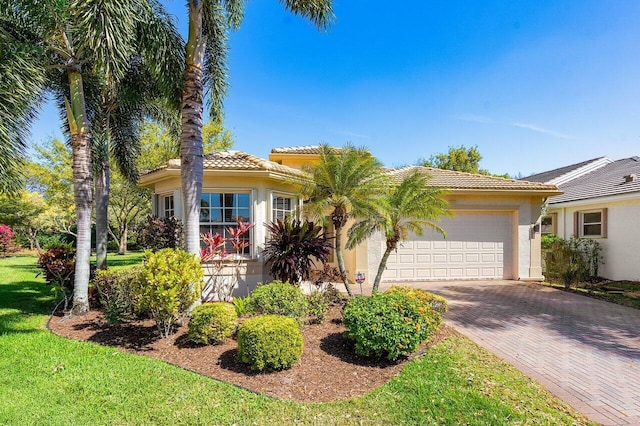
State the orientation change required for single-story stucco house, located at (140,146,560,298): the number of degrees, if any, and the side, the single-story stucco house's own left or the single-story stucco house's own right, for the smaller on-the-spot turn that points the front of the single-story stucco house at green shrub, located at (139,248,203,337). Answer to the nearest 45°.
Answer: approximately 45° to the single-story stucco house's own right

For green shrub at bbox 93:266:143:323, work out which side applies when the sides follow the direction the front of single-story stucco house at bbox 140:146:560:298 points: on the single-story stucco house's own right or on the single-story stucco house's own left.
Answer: on the single-story stucco house's own right

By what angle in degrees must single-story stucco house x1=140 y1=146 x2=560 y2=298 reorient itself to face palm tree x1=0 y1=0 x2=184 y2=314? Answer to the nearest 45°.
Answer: approximately 45° to its right

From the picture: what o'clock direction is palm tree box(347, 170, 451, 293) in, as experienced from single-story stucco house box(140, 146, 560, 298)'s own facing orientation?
The palm tree is roughly at 11 o'clock from the single-story stucco house.

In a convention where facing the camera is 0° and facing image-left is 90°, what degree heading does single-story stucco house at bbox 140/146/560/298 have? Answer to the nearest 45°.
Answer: approximately 0°

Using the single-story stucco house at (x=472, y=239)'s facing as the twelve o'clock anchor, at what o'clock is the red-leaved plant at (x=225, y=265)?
The red-leaved plant is roughly at 2 o'clock from the single-story stucco house.

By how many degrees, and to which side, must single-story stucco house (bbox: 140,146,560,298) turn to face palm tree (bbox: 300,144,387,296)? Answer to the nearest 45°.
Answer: approximately 45° to its right

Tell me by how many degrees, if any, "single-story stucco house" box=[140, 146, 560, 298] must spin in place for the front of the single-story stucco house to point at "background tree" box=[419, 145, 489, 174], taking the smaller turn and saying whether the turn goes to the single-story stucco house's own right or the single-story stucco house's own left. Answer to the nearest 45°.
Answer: approximately 180°
